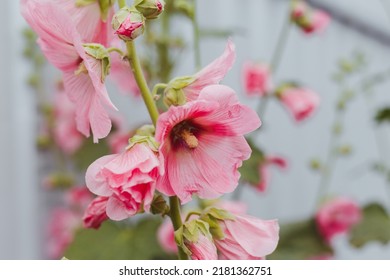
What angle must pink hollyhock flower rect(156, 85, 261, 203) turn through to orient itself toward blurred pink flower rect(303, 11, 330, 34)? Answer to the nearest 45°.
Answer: approximately 135° to its left

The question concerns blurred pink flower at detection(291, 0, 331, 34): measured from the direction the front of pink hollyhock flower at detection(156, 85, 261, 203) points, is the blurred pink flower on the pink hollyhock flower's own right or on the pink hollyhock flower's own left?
on the pink hollyhock flower's own left
